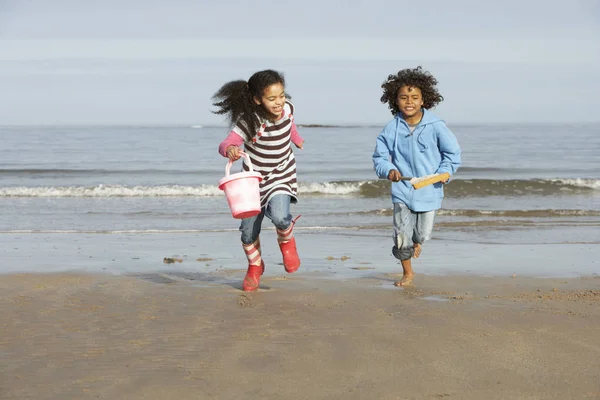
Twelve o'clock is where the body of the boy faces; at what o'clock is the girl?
The girl is roughly at 2 o'clock from the boy.

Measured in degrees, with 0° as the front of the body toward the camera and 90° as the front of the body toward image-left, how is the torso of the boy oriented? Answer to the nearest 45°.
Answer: approximately 0°
